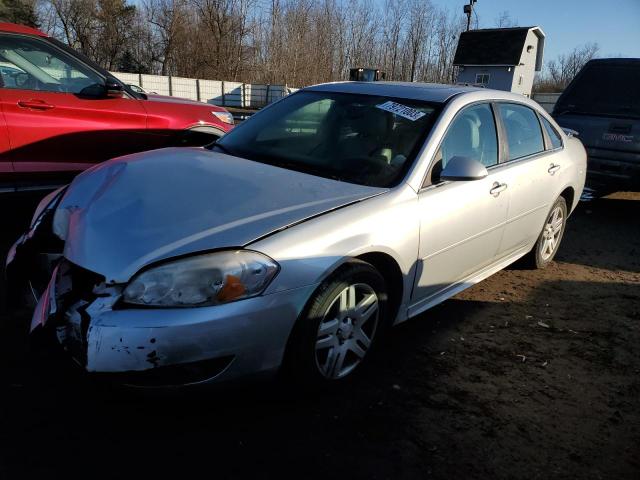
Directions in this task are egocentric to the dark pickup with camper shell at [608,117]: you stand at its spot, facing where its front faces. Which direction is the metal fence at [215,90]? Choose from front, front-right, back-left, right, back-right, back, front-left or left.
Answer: front-left

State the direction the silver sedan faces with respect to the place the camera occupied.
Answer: facing the viewer and to the left of the viewer

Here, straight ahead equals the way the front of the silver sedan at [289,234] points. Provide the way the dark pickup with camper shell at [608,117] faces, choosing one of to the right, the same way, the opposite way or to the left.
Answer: the opposite way

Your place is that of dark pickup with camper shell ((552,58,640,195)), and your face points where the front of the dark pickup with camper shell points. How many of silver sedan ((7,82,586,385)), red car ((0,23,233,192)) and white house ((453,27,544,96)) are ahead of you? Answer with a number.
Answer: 1

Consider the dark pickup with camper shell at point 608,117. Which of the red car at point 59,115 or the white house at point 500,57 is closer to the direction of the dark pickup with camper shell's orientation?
the white house

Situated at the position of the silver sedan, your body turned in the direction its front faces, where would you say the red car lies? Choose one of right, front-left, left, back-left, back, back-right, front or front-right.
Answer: right

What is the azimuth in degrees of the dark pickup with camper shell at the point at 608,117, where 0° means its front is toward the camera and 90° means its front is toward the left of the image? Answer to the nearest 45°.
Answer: approximately 180°

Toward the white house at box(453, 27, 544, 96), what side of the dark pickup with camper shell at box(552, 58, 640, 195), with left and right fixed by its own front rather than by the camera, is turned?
front

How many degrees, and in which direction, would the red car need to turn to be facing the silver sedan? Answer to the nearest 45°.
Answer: approximately 45° to its right

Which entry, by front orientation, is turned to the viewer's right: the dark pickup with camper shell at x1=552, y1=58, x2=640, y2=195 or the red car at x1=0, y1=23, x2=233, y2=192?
the red car

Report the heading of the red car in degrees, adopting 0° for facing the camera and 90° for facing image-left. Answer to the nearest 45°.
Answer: approximately 270°

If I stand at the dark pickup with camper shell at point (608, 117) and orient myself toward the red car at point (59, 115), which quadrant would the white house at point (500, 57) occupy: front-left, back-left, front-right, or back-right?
back-right

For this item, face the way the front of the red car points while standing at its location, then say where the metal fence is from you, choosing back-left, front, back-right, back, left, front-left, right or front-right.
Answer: left

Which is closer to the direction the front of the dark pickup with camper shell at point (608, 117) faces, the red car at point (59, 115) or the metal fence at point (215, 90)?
the metal fence

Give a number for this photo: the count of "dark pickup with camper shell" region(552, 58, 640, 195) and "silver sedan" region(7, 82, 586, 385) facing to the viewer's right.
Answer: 0
